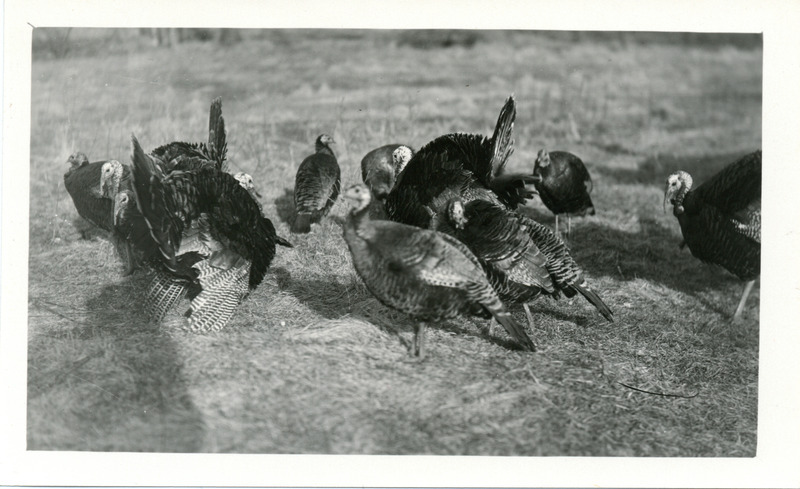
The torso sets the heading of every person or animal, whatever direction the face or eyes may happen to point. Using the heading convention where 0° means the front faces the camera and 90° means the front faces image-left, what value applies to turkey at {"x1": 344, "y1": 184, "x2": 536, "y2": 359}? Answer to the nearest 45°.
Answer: approximately 90°

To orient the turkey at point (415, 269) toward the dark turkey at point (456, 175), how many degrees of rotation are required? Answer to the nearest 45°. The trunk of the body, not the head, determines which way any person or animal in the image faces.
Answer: approximately 90° to its right
